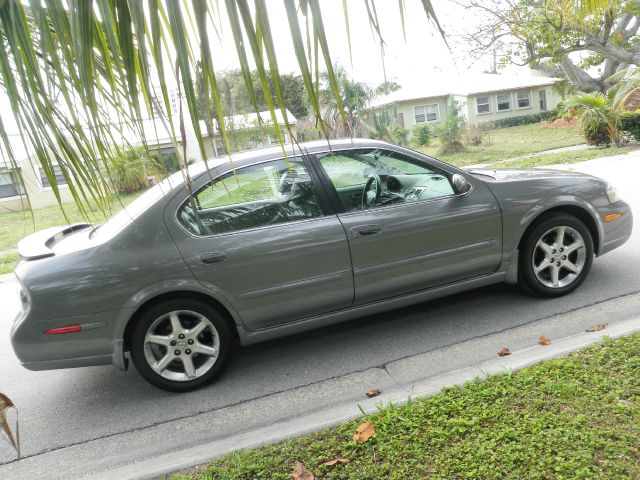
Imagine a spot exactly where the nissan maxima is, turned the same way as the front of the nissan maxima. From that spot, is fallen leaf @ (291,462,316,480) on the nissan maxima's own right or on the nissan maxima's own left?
on the nissan maxima's own right

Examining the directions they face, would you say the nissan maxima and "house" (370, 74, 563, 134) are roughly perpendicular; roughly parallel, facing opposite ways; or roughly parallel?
roughly perpendicular

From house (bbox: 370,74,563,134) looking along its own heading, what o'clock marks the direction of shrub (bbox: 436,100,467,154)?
The shrub is roughly at 12 o'clock from the house.

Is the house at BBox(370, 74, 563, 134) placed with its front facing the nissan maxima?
yes

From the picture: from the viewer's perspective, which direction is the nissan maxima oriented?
to the viewer's right

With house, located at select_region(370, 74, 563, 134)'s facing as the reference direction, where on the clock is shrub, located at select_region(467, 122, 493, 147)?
The shrub is roughly at 12 o'clock from the house.

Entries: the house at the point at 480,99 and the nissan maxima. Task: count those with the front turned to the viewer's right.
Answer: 1

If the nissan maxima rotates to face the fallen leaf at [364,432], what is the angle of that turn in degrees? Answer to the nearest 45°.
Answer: approximately 90° to its right

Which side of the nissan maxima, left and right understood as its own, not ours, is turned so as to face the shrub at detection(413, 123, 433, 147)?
left

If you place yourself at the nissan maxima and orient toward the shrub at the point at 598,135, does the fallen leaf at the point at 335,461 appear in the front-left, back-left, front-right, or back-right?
back-right

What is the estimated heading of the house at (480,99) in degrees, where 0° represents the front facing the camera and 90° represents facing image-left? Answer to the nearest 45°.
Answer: approximately 0°
